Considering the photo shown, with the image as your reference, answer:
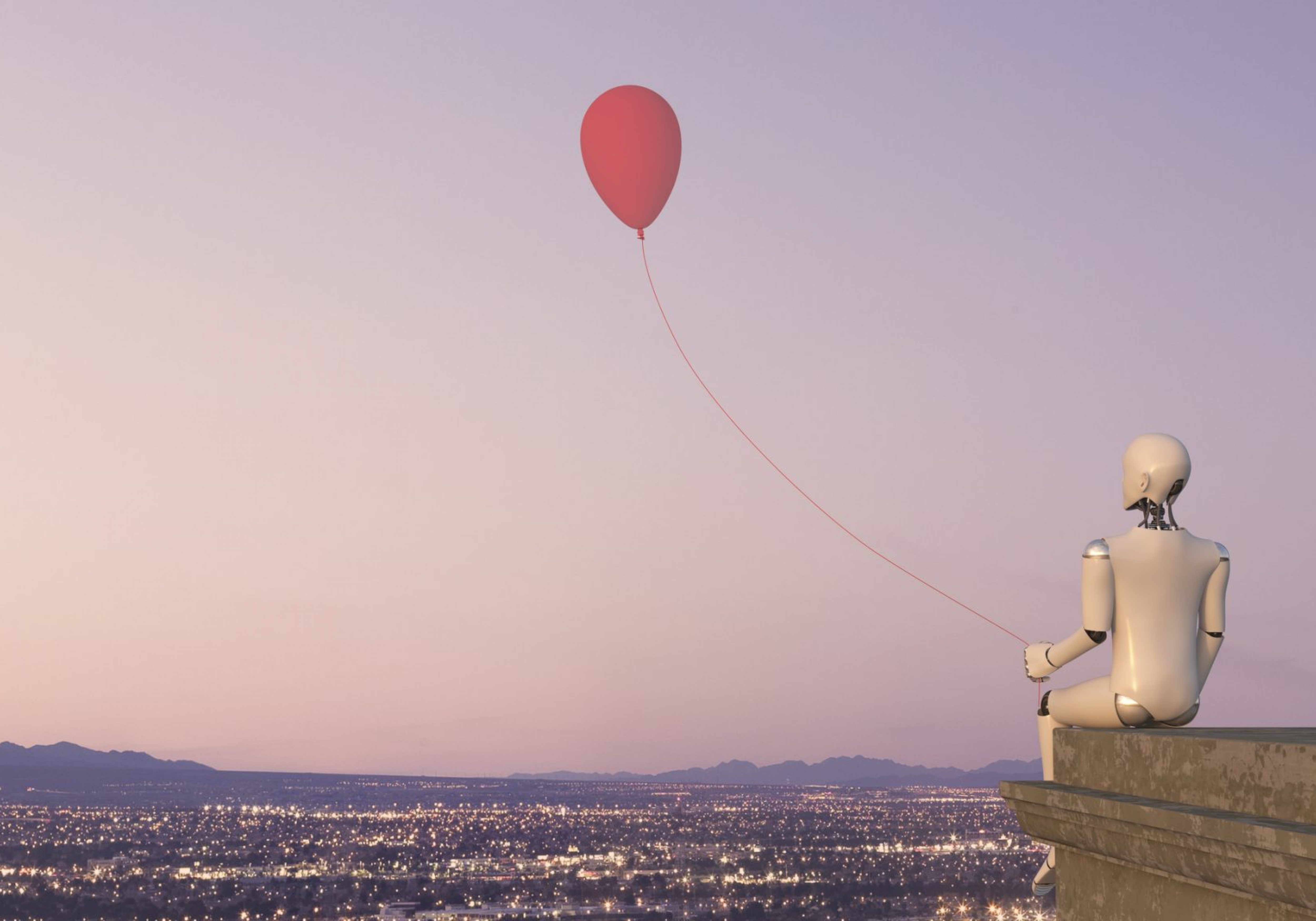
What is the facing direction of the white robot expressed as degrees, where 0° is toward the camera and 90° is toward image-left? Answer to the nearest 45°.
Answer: approximately 135°
